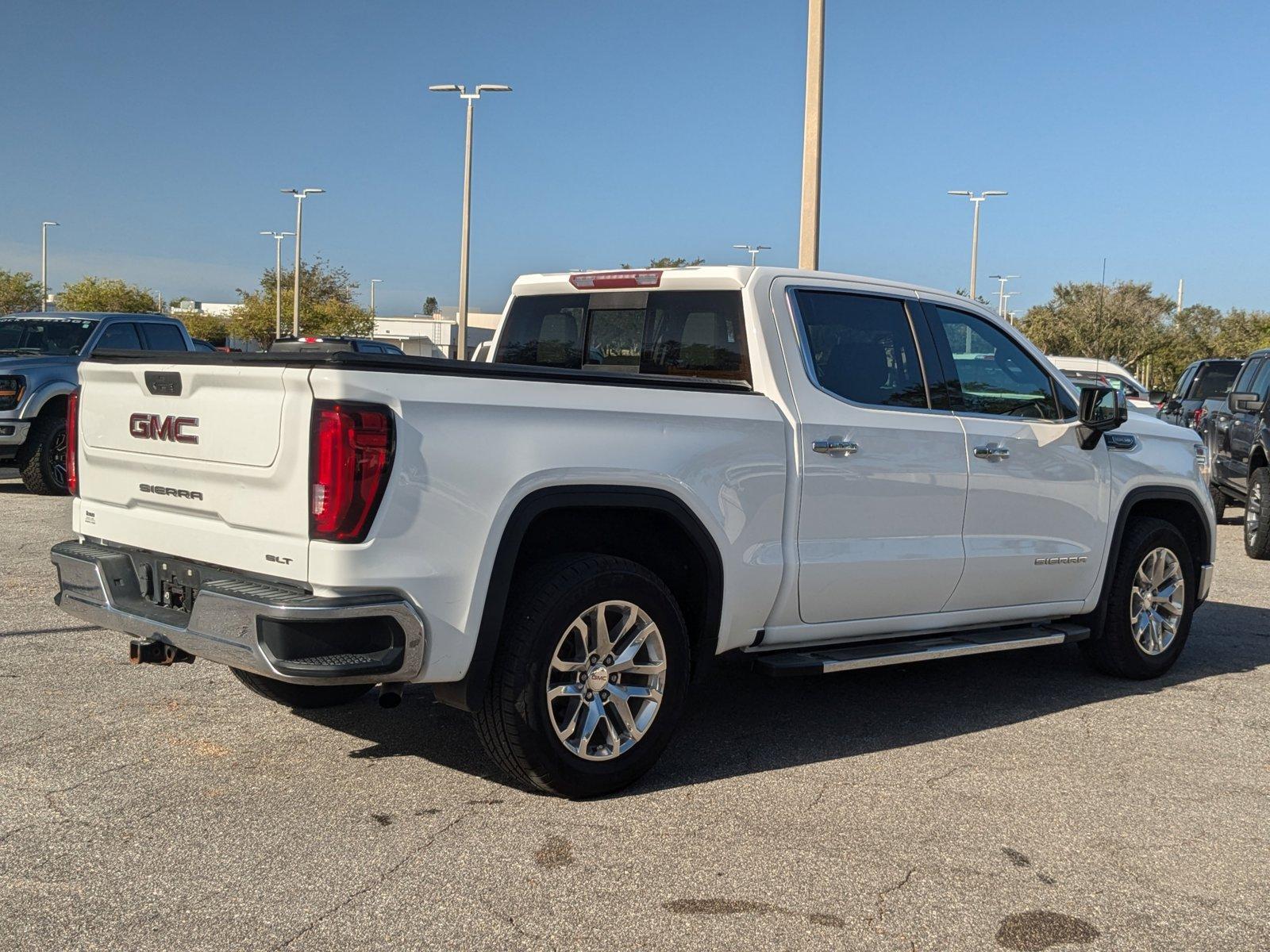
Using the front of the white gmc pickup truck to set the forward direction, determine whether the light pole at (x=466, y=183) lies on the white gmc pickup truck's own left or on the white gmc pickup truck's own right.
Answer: on the white gmc pickup truck's own left

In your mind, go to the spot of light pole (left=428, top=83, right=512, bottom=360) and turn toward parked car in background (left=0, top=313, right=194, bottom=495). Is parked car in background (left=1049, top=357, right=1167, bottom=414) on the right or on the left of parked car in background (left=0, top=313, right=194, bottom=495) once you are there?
left

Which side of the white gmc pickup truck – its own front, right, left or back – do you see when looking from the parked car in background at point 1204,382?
front

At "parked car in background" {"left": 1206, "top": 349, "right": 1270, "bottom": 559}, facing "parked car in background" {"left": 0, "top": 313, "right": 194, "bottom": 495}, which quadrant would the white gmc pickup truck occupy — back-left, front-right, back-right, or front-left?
front-left

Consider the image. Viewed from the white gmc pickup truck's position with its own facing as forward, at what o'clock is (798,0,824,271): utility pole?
The utility pole is roughly at 11 o'clock from the white gmc pickup truck.

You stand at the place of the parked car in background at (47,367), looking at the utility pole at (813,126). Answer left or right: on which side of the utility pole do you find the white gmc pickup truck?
right

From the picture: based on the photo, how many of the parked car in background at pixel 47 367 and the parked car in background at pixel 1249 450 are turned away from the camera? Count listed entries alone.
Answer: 0

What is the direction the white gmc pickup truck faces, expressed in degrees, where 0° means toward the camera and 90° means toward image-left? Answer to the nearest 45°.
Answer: approximately 225°

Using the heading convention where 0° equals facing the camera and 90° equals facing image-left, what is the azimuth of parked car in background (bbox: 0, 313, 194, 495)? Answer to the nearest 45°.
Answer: approximately 45°

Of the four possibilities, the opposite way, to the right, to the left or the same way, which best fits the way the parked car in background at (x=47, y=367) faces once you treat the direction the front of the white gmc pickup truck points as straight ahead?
the opposite way
